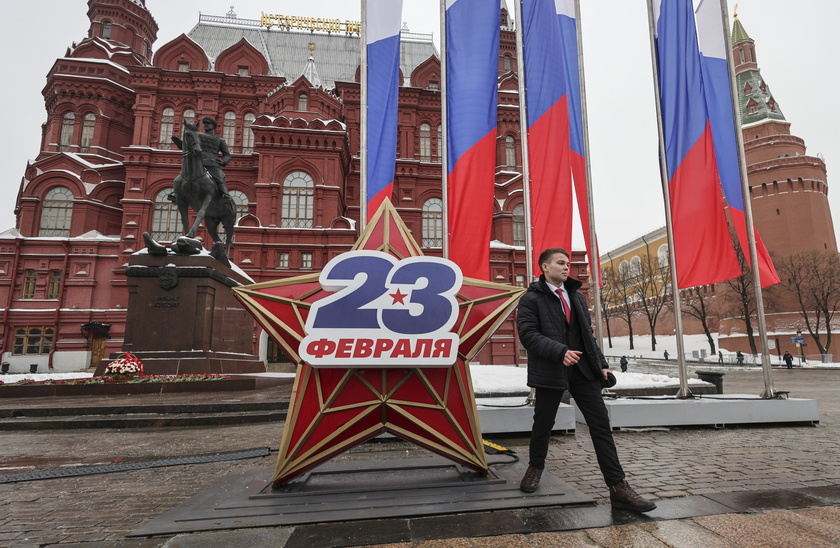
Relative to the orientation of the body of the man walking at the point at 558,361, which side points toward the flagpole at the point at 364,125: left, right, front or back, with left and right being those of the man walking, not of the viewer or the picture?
back

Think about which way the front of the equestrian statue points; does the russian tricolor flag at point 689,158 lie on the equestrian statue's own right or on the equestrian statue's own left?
on the equestrian statue's own left

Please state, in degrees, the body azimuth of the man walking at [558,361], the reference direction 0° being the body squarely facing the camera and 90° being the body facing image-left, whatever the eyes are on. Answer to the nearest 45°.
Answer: approximately 315°

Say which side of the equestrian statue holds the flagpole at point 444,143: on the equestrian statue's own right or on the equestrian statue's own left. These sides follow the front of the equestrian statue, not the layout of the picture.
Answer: on the equestrian statue's own left

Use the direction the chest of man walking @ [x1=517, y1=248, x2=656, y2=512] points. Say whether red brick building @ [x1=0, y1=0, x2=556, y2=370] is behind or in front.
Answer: behind

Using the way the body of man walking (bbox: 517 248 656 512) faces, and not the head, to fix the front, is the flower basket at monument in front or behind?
behind

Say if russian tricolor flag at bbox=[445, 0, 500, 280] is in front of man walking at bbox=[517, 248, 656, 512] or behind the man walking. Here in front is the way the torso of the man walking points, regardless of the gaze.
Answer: behind

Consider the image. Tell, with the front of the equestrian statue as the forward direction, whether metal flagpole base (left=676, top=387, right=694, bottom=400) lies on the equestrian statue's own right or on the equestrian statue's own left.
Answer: on the equestrian statue's own left

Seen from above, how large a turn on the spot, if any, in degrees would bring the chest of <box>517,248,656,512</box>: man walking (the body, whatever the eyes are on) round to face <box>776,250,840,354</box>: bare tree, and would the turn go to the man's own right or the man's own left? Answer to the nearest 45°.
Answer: approximately 90° to the man's own left

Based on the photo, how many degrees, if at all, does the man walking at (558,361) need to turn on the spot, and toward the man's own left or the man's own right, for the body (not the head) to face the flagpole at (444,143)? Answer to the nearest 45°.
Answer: approximately 180°

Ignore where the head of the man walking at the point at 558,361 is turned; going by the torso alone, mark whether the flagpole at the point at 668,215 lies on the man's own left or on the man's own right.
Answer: on the man's own left

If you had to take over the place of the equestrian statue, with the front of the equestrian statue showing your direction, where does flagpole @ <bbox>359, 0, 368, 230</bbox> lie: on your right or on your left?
on your left
